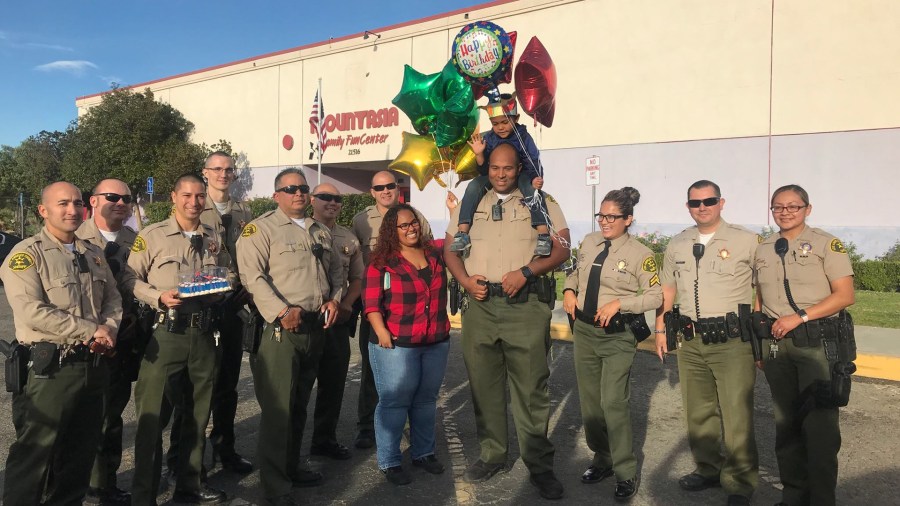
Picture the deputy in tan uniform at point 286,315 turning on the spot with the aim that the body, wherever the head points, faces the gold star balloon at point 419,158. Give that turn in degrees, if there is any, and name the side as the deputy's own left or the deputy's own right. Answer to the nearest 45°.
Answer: approximately 90° to the deputy's own left

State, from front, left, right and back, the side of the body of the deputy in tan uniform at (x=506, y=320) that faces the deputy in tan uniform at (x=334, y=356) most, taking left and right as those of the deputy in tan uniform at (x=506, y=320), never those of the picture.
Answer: right

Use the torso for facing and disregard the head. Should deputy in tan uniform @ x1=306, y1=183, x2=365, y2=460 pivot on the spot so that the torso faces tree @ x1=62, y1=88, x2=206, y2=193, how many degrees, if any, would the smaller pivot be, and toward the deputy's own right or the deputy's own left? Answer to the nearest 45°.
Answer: approximately 180°

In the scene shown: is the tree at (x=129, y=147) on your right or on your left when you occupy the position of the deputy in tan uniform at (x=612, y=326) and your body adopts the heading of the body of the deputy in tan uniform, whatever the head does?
on your right

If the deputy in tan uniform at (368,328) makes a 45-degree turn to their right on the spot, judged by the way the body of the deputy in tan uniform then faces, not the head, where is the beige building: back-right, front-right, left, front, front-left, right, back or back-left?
back

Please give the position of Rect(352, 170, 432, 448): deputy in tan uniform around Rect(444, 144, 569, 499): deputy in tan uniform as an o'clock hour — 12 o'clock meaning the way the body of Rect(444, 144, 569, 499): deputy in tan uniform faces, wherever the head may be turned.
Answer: Rect(352, 170, 432, 448): deputy in tan uniform is roughly at 4 o'clock from Rect(444, 144, 569, 499): deputy in tan uniform.

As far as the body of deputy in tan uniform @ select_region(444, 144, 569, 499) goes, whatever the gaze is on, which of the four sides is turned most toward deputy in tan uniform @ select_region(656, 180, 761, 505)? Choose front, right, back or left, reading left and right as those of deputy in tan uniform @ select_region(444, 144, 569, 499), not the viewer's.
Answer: left

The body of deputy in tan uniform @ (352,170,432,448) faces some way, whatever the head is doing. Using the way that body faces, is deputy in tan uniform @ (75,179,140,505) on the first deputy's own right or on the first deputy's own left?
on the first deputy's own right

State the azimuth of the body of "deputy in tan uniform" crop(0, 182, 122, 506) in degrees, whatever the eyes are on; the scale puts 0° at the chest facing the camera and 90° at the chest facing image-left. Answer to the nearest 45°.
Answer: approximately 315°

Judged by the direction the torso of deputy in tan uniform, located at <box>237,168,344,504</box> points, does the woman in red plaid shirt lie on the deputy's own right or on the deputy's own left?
on the deputy's own left

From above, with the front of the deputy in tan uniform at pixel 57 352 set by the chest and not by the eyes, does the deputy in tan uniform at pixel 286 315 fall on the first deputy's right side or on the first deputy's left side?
on the first deputy's left side
